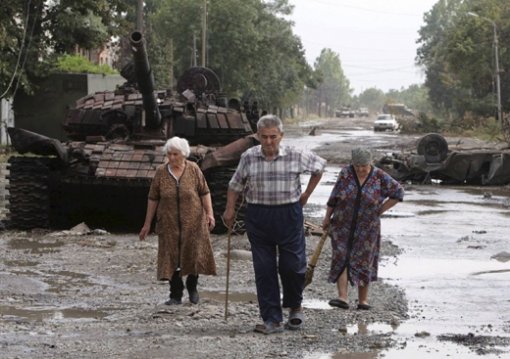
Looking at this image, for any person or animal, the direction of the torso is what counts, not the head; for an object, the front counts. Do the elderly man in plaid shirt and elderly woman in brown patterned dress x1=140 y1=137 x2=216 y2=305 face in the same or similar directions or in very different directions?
same or similar directions

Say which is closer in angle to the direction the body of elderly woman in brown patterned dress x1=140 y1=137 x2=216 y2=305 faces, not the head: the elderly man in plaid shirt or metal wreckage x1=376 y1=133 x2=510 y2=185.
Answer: the elderly man in plaid shirt

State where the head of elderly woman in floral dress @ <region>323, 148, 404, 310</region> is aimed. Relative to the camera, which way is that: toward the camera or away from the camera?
toward the camera

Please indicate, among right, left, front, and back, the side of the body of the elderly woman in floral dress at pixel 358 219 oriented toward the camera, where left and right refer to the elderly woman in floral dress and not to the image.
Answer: front

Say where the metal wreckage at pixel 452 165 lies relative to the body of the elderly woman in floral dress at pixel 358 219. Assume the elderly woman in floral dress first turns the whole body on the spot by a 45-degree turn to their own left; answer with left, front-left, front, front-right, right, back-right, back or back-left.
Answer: back-left

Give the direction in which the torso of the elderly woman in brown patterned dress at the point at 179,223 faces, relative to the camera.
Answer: toward the camera
